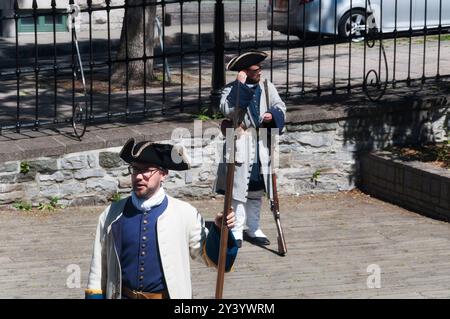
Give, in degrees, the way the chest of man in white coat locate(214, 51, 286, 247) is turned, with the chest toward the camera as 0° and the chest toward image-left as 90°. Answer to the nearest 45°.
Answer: approximately 315°

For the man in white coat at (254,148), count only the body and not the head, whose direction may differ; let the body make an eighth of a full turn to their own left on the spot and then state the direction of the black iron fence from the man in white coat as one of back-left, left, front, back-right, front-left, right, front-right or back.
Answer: left

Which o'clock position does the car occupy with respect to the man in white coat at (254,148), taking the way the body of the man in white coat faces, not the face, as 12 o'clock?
The car is roughly at 8 o'clock from the man in white coat.

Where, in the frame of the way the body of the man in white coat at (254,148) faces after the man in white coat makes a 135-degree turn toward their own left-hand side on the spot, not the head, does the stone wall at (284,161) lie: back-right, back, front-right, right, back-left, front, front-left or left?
front

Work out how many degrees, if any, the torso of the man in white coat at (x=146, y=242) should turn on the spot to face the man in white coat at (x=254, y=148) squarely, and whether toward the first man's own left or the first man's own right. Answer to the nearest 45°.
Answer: approximately 135° to the first man's own right

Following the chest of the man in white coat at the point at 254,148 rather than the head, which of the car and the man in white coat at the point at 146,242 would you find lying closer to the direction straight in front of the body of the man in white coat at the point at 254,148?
the man in white coat

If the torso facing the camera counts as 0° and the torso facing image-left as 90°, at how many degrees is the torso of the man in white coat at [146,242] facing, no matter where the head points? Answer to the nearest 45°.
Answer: approximately 45°

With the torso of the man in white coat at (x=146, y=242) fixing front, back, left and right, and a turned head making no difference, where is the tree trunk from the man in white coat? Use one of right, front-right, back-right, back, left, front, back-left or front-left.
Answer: back-right

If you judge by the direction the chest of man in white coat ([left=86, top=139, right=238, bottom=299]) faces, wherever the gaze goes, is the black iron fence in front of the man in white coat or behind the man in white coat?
behind
